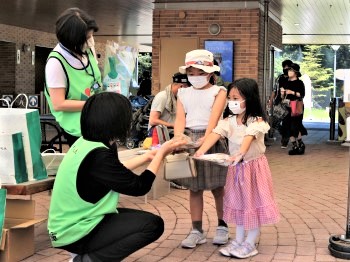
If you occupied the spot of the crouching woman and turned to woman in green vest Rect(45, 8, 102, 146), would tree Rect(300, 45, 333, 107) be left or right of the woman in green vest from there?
right

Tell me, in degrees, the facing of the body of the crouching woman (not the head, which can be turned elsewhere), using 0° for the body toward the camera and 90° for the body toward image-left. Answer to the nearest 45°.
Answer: approximately 225°

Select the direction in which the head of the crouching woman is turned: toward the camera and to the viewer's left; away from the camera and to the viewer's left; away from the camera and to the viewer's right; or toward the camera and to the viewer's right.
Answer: away from the camera and to the viewer's right

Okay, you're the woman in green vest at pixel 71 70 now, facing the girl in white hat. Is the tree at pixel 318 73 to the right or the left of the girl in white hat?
left

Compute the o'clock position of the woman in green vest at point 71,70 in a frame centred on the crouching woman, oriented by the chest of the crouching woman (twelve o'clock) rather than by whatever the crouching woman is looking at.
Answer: The woman in green vest is roughly at 10 o'clock from the crouching woman.

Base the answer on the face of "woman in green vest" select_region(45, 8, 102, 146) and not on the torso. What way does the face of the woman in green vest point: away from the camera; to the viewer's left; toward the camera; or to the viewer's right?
to the viewer's right

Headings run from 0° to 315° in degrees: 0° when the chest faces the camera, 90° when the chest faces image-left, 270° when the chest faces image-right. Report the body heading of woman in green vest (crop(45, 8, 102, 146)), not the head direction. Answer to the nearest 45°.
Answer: approximately 315°

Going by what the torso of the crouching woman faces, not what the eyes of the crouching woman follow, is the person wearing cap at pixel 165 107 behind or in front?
in front

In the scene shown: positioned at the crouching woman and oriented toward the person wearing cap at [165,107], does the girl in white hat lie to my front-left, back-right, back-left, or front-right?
front-right

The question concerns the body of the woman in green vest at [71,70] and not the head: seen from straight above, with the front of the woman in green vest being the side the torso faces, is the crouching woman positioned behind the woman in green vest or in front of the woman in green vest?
in front

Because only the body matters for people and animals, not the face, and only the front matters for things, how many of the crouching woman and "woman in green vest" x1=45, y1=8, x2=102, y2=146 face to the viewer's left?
0

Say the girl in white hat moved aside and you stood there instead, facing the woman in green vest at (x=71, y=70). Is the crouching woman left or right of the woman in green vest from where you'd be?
left
